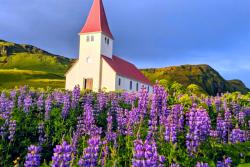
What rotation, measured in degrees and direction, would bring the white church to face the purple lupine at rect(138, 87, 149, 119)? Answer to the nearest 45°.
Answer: approximately 45° to its left

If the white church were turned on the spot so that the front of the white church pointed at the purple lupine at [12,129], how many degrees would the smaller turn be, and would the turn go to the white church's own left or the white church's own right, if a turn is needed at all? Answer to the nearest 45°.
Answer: approximately 45° to the white church's own left

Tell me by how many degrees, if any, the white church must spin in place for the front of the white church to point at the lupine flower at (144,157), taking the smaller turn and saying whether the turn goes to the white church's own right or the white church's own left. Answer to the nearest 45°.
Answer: approximately 45° to the white church's own left

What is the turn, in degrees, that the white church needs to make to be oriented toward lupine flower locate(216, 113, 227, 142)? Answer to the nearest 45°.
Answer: approximately 45° to its left

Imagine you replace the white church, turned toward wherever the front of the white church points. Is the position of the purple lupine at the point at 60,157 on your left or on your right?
on your left

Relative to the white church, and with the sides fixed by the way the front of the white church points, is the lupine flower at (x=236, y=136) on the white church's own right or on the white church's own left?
on the white church's own left

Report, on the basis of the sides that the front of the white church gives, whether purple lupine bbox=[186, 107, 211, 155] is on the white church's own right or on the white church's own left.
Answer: on the white church's own left

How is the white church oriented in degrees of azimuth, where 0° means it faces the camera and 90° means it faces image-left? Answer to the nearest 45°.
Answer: approximately 45°

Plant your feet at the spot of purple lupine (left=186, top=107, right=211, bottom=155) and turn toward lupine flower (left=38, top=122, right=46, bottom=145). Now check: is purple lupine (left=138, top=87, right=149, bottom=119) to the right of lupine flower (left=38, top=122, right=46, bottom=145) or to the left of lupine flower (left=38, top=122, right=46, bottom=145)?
right
